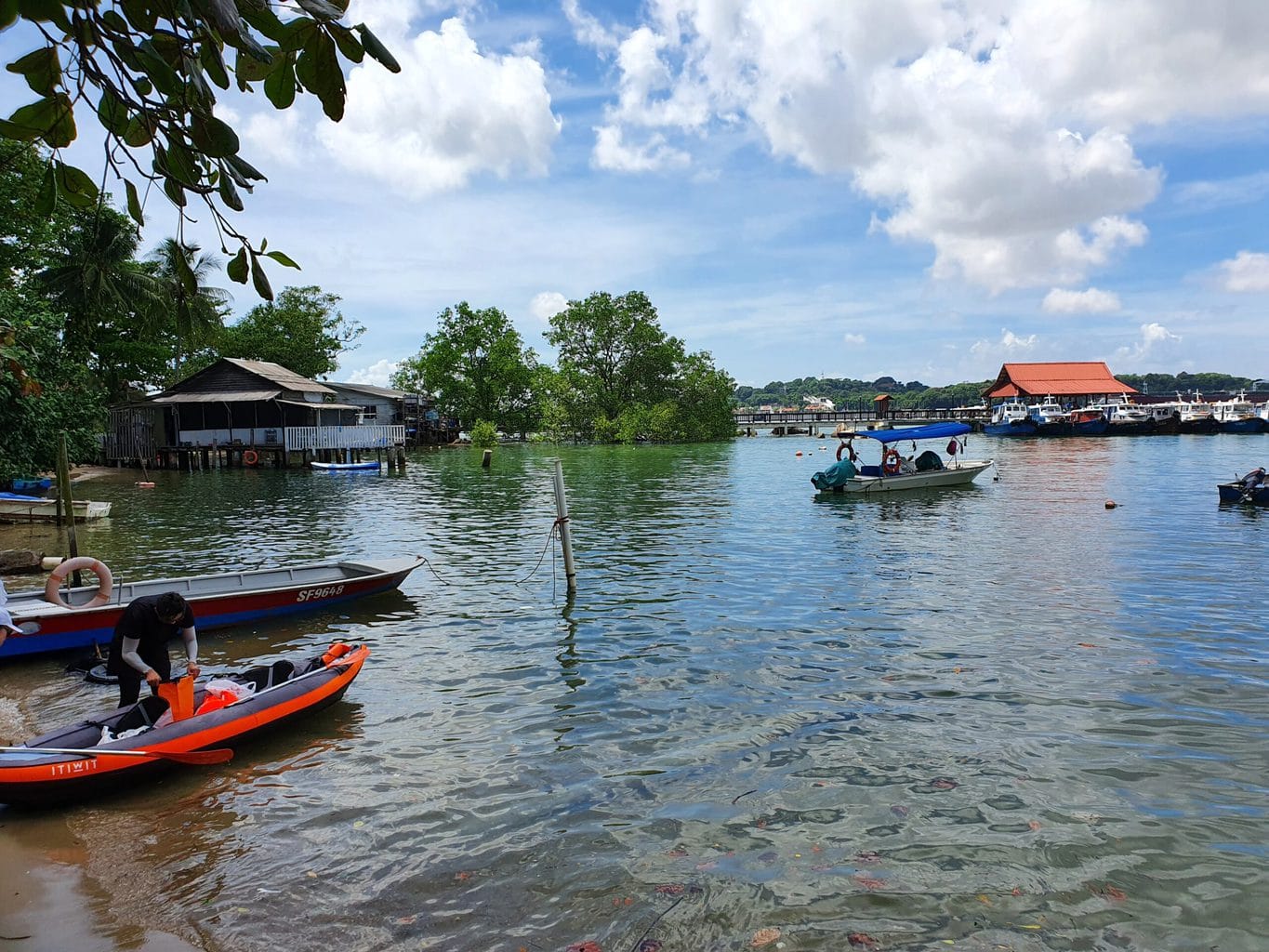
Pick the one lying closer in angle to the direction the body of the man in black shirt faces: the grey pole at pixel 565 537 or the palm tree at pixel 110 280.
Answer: the grey pole

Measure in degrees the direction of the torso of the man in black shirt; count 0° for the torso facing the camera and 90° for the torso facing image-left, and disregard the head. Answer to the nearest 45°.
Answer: approximately 315°

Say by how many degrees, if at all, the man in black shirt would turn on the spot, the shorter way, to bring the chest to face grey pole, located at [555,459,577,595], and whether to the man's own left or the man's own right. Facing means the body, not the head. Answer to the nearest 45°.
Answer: approximately 90° to the man's own left
